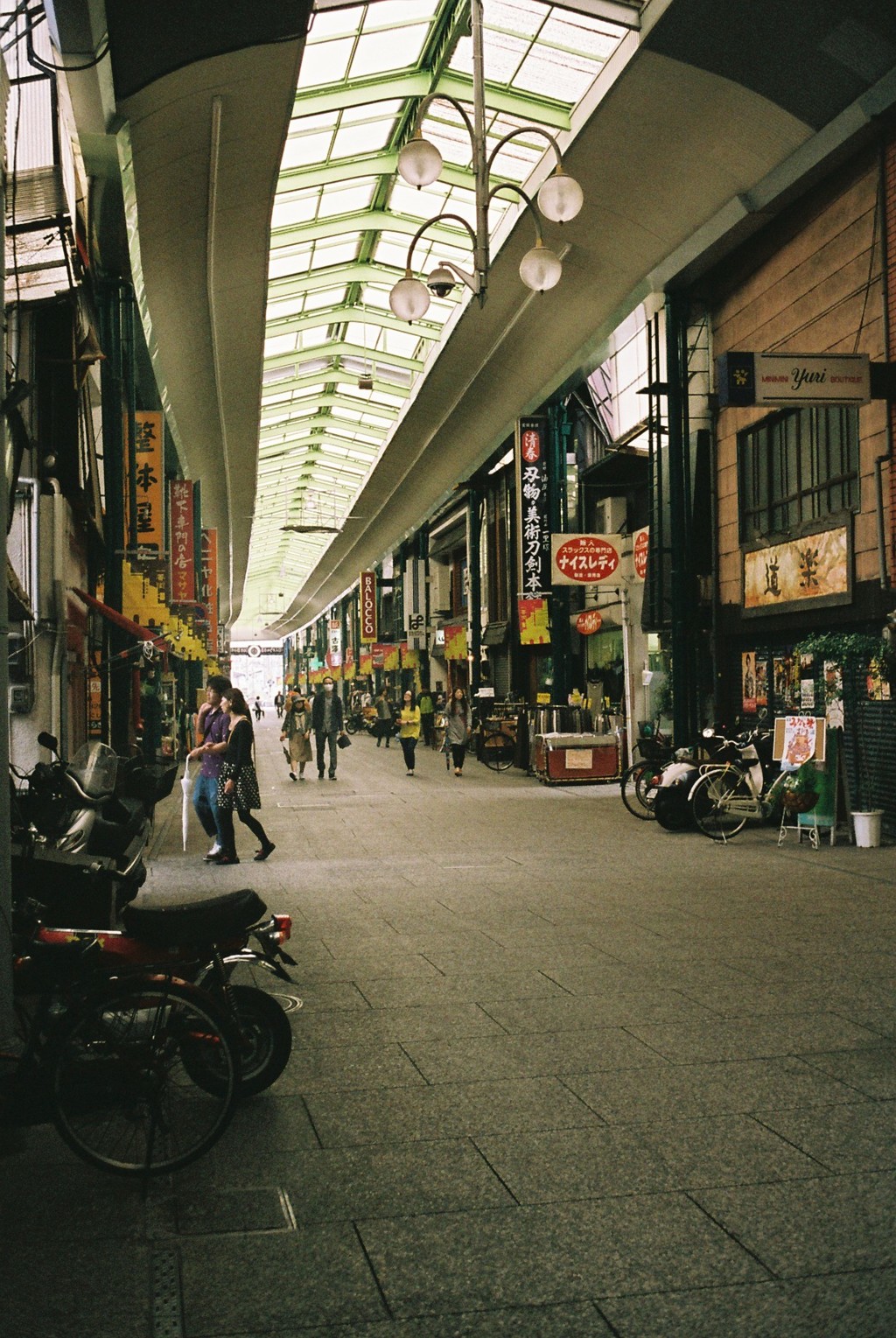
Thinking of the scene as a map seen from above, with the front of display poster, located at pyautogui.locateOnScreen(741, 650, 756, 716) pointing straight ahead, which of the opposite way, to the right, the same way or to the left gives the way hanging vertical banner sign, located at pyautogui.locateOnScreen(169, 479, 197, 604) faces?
to the left

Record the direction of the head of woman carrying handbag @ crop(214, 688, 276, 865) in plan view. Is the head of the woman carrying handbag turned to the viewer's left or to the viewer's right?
to the viewer's left

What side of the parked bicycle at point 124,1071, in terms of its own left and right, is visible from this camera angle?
left

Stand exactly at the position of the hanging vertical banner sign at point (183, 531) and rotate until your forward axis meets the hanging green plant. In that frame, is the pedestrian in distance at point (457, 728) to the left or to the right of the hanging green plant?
left

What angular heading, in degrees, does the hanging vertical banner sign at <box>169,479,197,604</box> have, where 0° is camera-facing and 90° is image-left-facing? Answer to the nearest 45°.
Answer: approximately 0°

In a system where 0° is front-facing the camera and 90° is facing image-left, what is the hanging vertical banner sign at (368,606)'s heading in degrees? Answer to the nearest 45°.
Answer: approximately 0°

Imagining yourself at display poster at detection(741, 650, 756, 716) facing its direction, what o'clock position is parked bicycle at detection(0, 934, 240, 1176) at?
The parked bicycle is roughly at 11 o'clock from the display poster.

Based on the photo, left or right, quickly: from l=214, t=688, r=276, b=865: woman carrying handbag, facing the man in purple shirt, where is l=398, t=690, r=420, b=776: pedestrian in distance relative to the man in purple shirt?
right

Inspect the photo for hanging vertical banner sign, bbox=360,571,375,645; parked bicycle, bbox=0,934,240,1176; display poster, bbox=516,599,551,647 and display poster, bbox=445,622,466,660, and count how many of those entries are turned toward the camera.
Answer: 3
